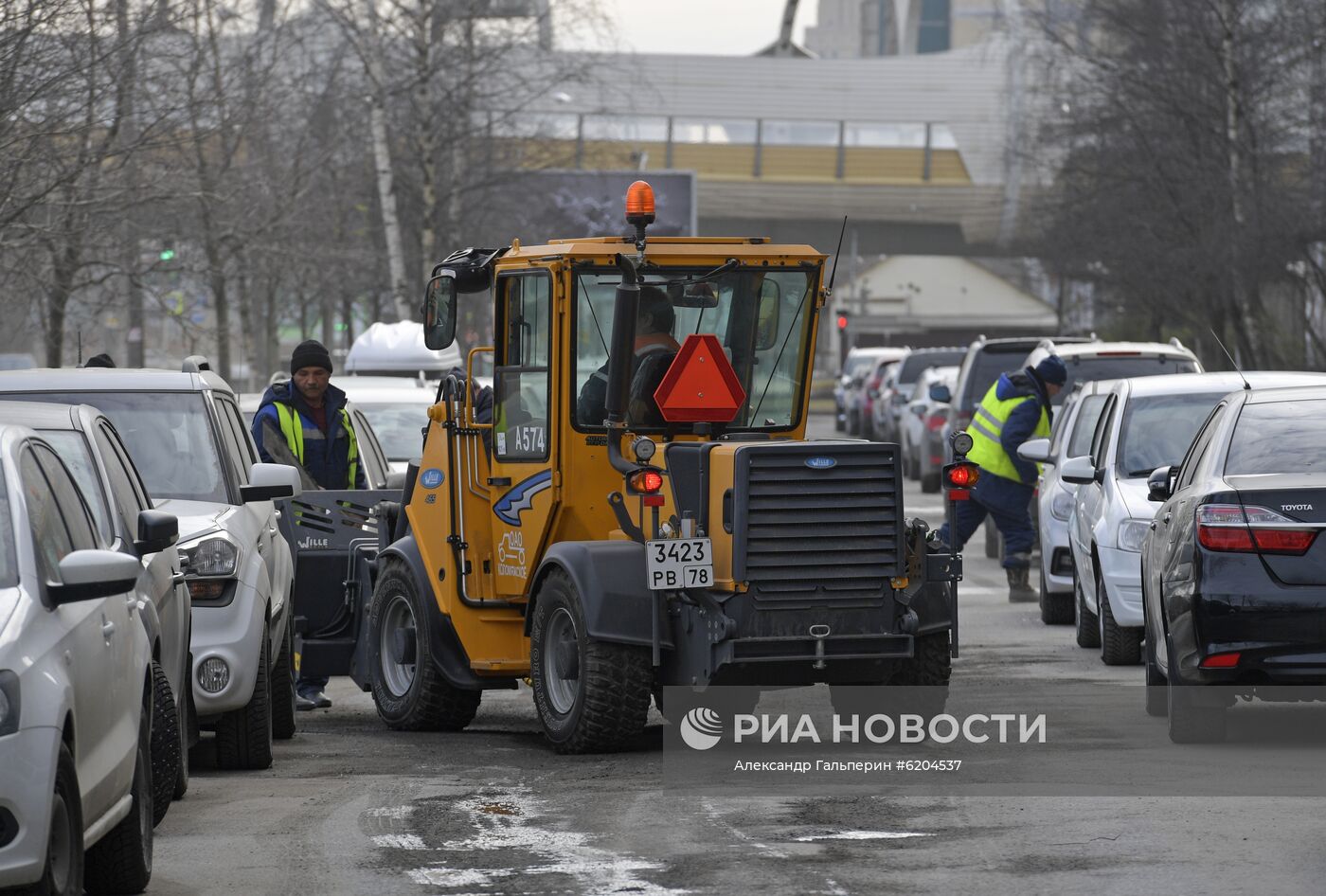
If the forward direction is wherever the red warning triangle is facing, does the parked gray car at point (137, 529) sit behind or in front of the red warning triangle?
in front

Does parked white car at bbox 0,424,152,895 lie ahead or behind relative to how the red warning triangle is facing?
ahead

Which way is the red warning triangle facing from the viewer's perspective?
toward the camera
